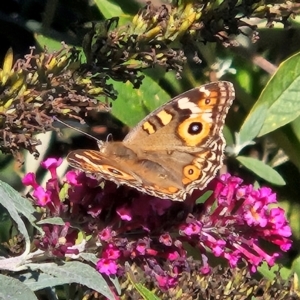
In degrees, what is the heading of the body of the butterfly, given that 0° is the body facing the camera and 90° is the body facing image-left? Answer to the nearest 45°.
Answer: approximately 135°

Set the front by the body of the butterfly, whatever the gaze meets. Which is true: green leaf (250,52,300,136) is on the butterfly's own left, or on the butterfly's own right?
on the butterfly's own right

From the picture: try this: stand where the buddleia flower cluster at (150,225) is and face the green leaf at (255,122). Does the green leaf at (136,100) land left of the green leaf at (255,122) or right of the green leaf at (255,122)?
left
